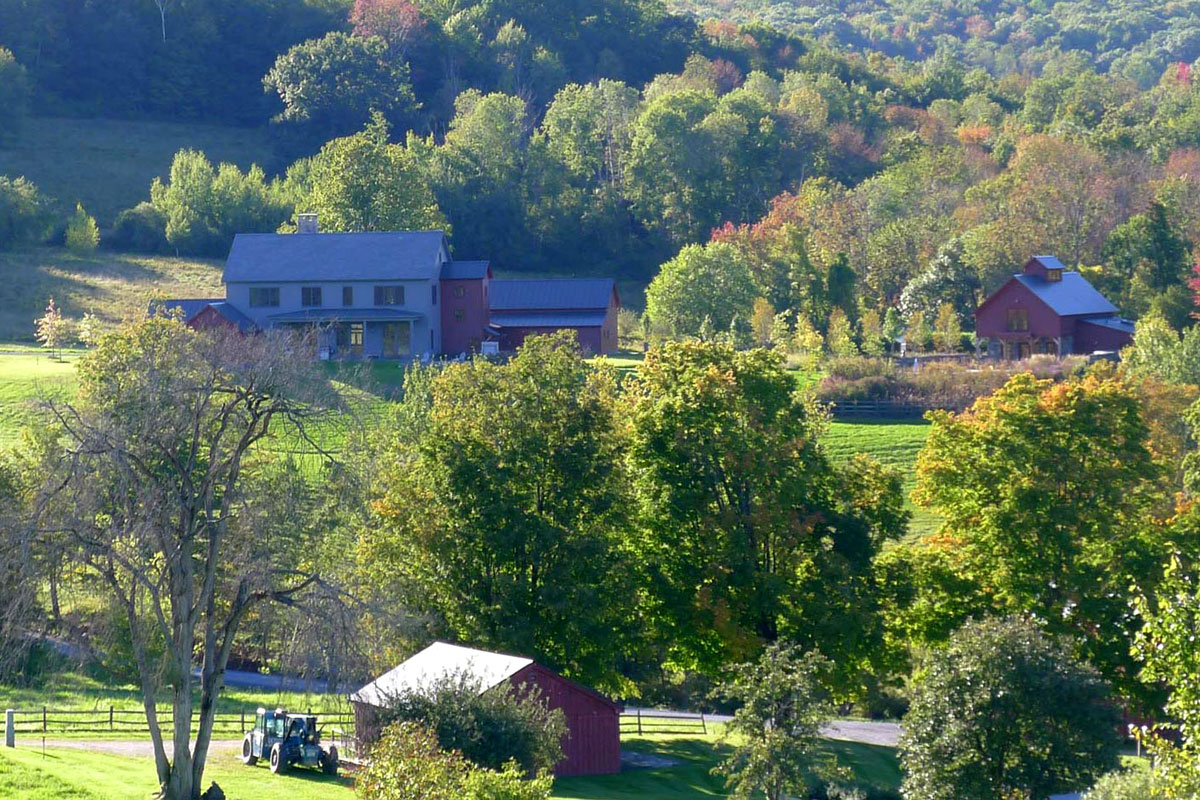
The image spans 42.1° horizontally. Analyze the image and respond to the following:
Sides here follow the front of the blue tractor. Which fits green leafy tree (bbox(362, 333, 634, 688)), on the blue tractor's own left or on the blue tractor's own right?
on the blue tractor's own left
